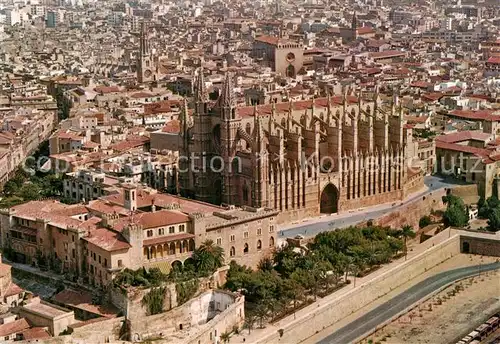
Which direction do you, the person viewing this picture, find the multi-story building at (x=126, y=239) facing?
facing the viewer and to the right of the viewer
